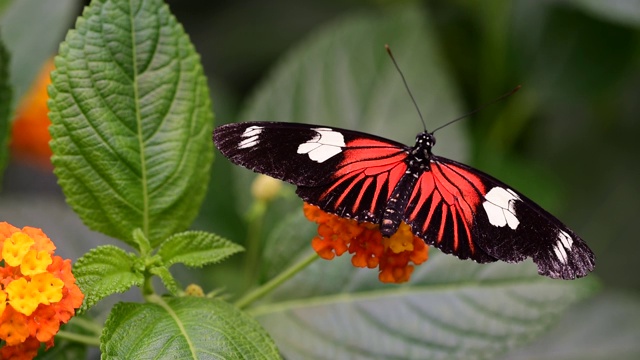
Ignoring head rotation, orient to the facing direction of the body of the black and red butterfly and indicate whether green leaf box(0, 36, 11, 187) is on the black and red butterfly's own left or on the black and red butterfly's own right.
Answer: on the black and red butterfly's own left

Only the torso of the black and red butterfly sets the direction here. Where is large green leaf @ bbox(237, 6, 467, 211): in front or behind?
in front

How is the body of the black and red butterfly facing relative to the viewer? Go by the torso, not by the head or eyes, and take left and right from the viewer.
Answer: facing away from the viewer
